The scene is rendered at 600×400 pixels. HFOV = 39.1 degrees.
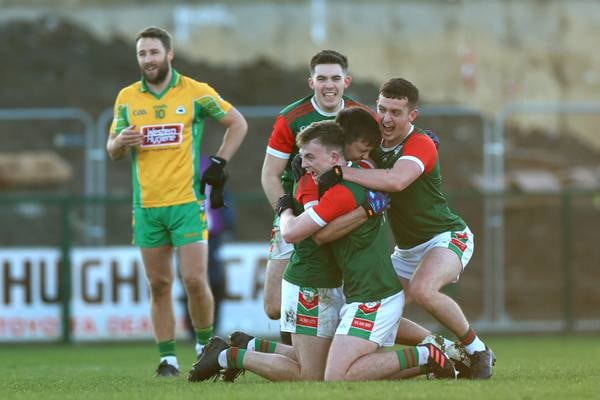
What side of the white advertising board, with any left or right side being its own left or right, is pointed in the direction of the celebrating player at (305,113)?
front

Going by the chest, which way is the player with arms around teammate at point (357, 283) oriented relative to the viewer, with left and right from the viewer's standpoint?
facing to the left of the viewer

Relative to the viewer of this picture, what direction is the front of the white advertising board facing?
facing the viewer

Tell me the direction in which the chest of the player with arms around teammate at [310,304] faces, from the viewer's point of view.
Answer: to the viewer's right

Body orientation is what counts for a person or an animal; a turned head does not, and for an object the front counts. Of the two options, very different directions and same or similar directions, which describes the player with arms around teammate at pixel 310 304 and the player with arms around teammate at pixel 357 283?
very different directions

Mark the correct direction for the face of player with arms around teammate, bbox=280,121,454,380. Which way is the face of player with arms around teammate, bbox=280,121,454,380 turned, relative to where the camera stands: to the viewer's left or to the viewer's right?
to the viewer's left

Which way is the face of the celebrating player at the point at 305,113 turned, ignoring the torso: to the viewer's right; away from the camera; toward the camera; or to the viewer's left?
toward the camera

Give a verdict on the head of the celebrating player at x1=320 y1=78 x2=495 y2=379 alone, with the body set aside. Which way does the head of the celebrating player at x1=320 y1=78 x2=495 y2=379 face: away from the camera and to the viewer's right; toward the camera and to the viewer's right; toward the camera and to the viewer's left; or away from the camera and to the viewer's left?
toward the camera and to the viewer's left

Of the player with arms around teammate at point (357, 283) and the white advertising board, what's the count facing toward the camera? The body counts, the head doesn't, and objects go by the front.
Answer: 1
